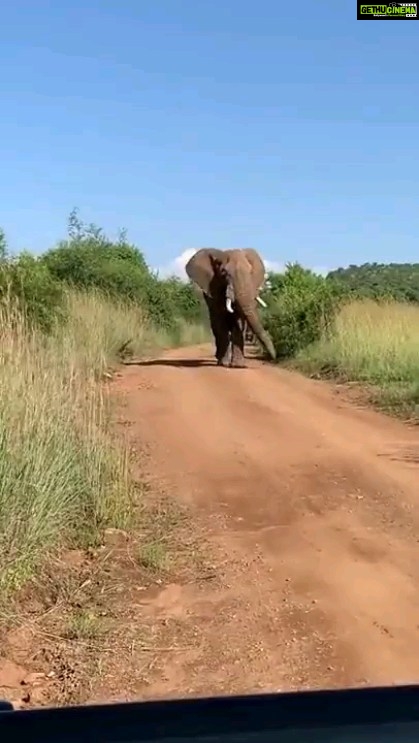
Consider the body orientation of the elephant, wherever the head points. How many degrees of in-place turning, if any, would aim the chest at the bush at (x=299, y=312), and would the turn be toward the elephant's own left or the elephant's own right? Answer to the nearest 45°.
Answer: approximately 135° to the elephant's own left

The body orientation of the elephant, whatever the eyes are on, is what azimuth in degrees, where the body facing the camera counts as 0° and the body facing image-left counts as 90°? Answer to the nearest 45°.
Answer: approximately 0°

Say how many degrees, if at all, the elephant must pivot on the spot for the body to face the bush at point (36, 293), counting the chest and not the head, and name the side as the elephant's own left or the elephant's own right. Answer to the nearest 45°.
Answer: approximately 45° to the elephant's own right
